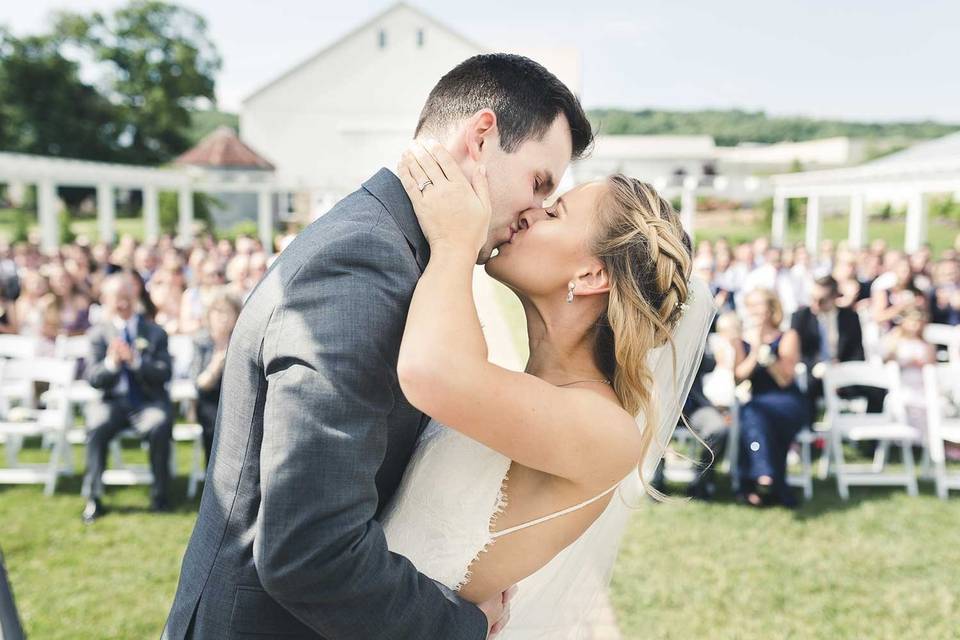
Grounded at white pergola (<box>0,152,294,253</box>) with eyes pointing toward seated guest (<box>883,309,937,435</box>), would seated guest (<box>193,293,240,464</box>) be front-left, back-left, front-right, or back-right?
front-right

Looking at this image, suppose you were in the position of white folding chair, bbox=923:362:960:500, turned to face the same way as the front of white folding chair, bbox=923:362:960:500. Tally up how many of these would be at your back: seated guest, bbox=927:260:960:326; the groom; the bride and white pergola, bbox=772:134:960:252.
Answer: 2

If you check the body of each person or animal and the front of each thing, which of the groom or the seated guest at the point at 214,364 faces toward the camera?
the seated guest

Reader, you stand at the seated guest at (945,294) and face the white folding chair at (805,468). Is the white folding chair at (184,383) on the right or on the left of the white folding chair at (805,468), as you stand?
right

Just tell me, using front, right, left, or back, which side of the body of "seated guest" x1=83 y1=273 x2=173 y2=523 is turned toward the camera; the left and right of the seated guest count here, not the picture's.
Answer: front

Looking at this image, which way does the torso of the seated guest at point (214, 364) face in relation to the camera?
toward the camera

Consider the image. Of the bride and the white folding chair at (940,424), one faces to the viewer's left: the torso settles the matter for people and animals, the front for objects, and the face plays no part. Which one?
the bride

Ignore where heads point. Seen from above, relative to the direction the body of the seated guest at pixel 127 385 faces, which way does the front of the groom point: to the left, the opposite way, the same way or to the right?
to the left

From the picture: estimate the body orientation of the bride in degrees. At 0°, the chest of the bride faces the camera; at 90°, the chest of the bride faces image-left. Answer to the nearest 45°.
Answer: approximately 90°

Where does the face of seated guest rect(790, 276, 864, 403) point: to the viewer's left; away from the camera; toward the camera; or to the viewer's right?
toward the camera

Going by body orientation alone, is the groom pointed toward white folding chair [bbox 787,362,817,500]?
no

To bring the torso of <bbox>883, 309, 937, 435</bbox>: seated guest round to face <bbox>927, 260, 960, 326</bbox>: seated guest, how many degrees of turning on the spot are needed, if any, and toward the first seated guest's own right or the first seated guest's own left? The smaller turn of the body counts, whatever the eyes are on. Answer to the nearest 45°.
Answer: approximately 180°

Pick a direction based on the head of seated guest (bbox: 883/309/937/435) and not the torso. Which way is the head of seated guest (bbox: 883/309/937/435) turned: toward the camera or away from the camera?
toward the camera

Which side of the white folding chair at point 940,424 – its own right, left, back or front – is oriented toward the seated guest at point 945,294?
back

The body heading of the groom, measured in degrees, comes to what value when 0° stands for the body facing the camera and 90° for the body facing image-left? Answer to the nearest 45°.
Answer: approximately 270°

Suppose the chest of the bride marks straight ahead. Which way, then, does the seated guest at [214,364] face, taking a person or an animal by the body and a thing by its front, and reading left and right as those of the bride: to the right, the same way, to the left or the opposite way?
to the left

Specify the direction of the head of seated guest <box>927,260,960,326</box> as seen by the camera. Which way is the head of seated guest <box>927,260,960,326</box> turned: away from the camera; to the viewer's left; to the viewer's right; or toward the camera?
toward the camera

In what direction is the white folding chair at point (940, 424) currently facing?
toward the camera
